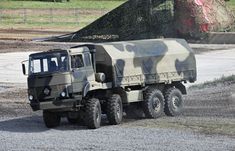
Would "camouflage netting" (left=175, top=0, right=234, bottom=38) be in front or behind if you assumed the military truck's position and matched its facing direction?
behind

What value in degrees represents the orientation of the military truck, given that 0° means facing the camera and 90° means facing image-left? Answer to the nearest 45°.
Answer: approximately 45°

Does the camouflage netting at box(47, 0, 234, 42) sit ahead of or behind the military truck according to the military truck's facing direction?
behind
